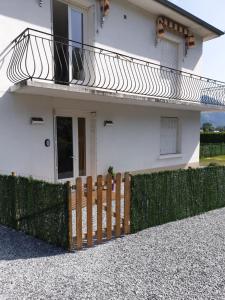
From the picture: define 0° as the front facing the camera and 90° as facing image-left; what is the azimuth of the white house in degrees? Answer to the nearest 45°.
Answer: approximately 315°

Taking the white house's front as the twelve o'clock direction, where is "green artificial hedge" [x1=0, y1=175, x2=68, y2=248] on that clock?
The green artificial hedge is roughly at 2 o'clock from the white house.

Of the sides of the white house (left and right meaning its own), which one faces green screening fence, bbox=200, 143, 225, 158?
left

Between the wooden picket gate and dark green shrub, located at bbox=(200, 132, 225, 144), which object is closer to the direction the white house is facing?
the wooden picket gate

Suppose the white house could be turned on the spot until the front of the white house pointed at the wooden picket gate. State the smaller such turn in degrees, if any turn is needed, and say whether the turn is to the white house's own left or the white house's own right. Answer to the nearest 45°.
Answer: approximately 45° to the white house's own right

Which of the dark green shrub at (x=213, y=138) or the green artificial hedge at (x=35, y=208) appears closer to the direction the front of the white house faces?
the green artificial hedge

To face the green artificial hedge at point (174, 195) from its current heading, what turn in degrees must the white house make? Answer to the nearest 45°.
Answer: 0° — it already faces it

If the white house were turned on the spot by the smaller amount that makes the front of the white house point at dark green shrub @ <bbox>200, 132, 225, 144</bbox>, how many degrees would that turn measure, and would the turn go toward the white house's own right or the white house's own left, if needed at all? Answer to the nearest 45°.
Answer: approximately 90° to the white house's own left

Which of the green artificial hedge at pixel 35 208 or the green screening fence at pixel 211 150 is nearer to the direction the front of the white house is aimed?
the green artificial hedge

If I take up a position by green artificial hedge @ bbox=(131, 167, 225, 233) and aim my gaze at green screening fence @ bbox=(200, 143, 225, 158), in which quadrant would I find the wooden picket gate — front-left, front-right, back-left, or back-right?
back-left

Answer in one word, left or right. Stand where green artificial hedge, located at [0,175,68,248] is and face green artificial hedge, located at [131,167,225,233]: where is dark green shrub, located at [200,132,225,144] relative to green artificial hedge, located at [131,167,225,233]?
left
